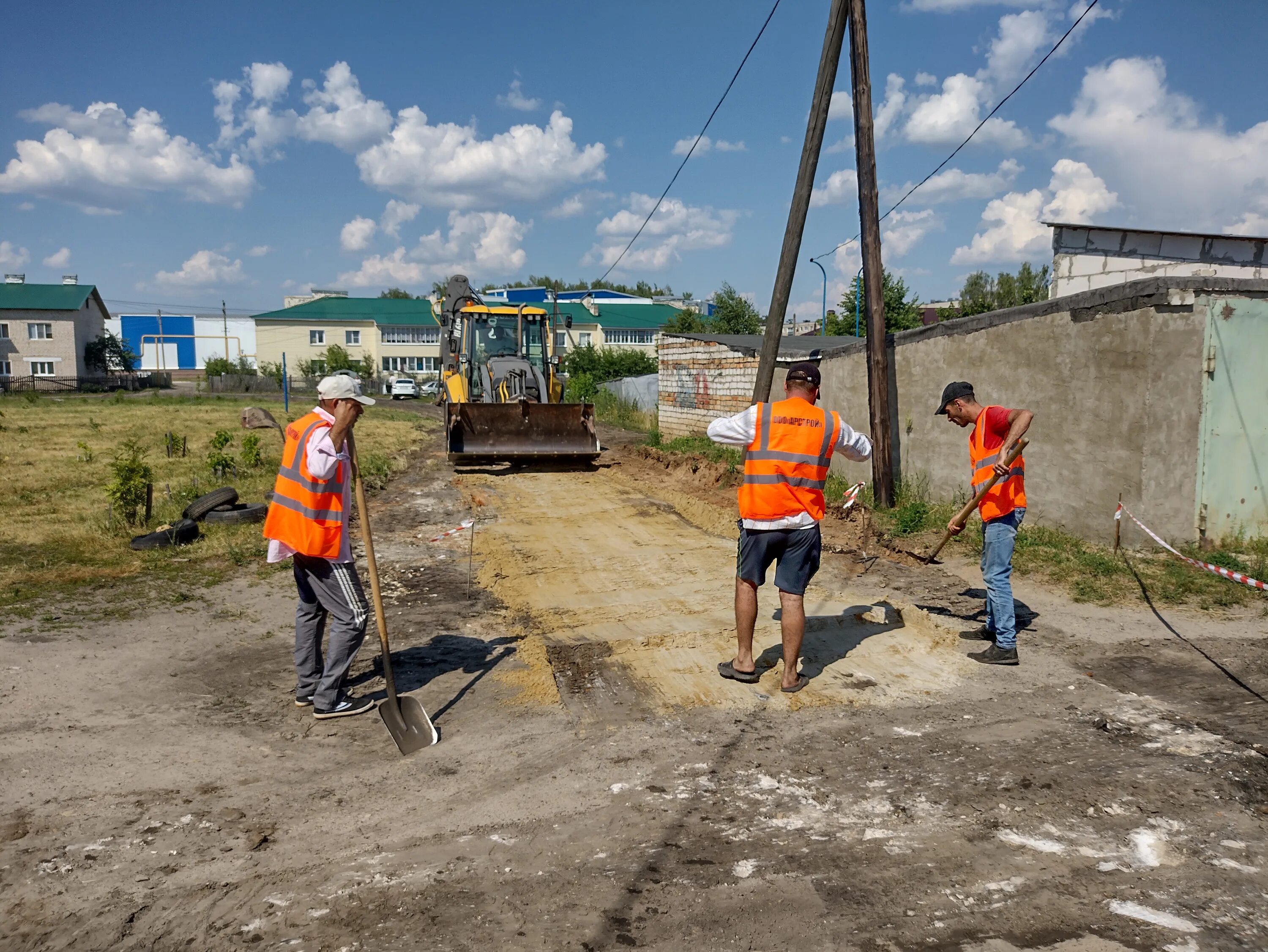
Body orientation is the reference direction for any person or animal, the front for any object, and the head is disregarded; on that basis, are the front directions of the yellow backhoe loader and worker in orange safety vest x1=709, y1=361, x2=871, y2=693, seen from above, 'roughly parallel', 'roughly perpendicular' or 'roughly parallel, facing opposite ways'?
roughly parallel, facing opposite ways

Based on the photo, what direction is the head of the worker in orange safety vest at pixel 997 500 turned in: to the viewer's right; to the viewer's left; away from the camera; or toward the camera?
to the viewer's left

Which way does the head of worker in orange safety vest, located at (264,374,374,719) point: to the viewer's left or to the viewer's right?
to the viewer's right

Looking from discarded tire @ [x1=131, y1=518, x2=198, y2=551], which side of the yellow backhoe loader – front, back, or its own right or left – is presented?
front

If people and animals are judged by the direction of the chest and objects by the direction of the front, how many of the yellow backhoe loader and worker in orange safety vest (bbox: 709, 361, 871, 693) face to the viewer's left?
0

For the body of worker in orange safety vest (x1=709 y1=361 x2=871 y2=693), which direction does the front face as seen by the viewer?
away from the camera

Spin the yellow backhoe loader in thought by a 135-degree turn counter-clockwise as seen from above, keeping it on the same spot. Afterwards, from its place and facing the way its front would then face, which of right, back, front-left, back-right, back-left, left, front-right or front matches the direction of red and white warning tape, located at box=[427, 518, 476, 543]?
back-right

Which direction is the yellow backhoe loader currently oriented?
toward the camera

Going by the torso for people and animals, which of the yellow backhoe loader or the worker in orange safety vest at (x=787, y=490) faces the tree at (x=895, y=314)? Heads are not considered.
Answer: the worker in orange safety vest

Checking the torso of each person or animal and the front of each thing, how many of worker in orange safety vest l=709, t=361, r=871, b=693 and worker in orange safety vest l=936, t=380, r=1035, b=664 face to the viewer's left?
1

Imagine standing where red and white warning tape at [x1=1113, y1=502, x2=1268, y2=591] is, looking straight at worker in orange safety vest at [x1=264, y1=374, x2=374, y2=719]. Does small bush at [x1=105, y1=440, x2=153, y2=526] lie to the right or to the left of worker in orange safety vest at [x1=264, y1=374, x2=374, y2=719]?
right

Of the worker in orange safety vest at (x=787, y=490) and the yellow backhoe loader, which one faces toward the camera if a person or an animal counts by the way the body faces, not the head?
the yellow backhoe loader

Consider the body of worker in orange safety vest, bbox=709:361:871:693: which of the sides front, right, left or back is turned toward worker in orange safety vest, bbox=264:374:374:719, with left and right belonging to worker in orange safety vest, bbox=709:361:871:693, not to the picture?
left

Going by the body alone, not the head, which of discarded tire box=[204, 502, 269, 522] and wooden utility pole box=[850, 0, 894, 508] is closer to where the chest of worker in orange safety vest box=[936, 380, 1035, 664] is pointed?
the discarded tire

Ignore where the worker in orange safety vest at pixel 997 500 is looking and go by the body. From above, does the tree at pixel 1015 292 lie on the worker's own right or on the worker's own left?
on the worker's own right

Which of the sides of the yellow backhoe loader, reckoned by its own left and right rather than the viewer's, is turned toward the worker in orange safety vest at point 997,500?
front

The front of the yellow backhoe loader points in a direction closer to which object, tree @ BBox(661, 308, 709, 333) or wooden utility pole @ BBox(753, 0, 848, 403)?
the wooden utility pole

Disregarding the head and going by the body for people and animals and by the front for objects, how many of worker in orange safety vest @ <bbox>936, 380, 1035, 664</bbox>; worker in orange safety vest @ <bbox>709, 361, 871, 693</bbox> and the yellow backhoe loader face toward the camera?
1

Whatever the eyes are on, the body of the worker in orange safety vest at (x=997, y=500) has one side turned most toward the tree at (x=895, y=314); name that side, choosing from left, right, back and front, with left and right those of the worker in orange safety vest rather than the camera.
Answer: right

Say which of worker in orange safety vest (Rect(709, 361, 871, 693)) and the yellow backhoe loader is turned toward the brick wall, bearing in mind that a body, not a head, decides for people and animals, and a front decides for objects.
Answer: the worker in orange safety vest

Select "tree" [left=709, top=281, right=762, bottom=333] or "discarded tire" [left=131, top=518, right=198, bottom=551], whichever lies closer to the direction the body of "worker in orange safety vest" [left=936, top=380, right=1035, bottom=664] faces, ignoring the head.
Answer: the discarded tire
